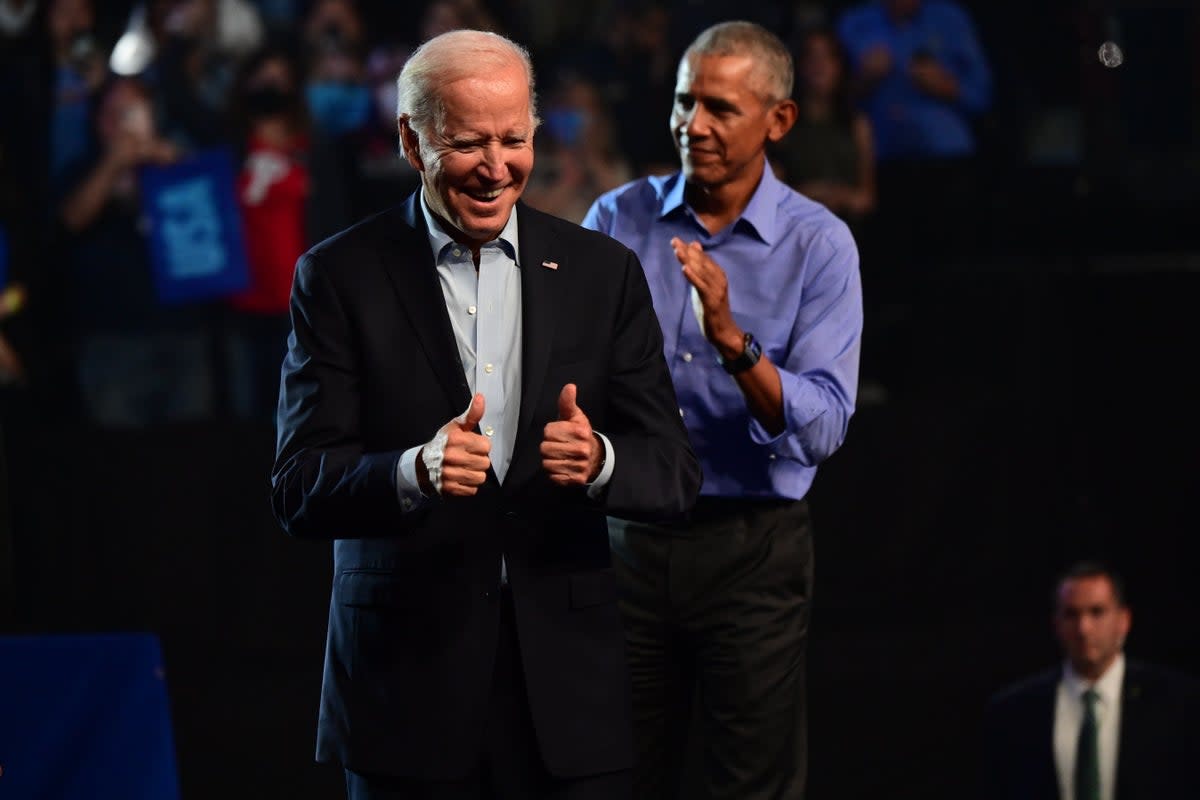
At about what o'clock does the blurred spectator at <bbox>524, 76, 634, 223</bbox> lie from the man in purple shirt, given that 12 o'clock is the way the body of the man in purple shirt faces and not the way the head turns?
The blurred spectator is roughly at 4 o'clock from the man in purple shirt.

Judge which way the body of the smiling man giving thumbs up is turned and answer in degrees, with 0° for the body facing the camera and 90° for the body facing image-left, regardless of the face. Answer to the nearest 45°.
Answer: approximately 0°

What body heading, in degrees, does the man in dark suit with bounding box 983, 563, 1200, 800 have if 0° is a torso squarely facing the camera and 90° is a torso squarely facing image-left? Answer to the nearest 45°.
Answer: approximately 0°

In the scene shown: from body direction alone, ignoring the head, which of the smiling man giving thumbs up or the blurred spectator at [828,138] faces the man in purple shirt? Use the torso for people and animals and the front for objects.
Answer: the blurred spectator

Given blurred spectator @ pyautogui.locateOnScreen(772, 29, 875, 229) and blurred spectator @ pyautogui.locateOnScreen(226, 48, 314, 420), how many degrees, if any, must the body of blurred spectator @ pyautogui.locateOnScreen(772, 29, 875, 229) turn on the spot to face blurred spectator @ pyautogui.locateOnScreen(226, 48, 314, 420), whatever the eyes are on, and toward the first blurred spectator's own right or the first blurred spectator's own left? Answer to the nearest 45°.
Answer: approximately 90° to the first blurred spectator's own right

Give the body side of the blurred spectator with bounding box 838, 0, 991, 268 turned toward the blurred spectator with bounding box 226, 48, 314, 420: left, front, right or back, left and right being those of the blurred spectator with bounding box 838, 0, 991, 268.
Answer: right

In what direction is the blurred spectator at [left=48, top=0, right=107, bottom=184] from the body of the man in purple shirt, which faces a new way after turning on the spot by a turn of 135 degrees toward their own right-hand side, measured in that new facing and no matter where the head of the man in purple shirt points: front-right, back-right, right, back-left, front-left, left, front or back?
front-left

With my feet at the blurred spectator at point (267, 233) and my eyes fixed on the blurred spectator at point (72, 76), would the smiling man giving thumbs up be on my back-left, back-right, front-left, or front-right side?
back-left

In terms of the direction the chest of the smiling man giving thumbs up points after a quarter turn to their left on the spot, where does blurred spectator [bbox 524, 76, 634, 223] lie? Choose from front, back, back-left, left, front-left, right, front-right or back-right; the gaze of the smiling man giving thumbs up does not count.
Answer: left

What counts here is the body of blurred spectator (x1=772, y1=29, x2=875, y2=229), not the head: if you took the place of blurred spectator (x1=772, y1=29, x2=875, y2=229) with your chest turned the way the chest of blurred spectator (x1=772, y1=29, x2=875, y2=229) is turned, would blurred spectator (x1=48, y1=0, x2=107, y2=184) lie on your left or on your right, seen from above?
on your right

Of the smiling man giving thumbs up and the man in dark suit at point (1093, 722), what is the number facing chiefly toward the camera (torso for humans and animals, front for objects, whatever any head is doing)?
2
